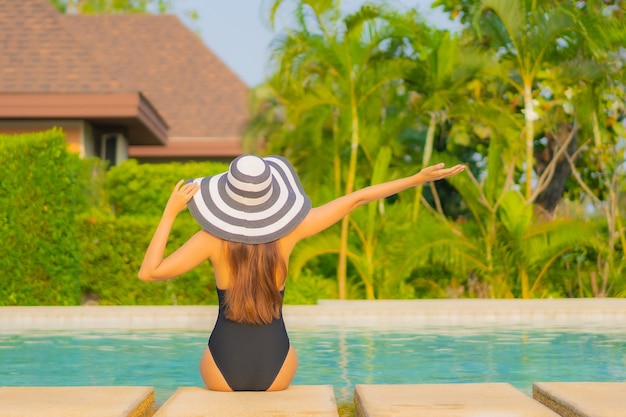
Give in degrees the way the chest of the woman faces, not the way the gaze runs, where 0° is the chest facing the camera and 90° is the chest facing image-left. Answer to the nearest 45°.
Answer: approximately 180°

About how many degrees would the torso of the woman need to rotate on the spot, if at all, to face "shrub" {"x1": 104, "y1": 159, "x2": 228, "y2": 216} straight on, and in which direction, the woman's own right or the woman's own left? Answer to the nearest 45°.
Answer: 0° — they already face it

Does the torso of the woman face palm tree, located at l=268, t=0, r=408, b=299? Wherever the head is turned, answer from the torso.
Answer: yes

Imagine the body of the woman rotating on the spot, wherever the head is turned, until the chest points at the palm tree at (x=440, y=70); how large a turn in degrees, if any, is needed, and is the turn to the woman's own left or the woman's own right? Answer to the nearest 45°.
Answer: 0° — they already face it

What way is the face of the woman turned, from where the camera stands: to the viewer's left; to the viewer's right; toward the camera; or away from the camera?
away from the camera

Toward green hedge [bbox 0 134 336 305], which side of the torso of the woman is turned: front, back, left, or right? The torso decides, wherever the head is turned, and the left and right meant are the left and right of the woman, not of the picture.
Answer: front

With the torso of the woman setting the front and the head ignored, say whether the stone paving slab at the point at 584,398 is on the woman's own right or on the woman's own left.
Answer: on the woman's own right
